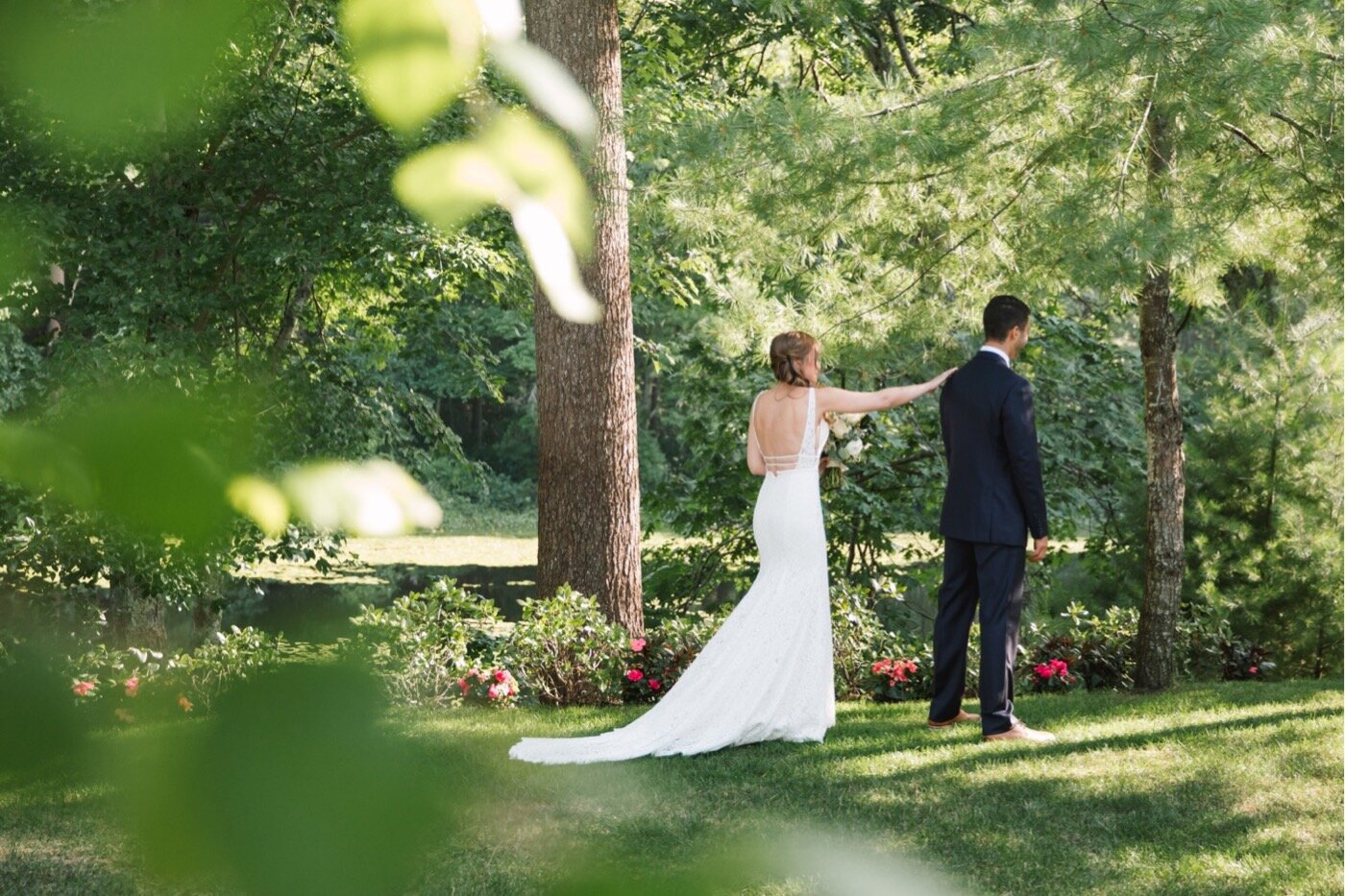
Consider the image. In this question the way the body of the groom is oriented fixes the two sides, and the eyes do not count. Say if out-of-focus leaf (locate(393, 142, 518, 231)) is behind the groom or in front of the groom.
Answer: behind

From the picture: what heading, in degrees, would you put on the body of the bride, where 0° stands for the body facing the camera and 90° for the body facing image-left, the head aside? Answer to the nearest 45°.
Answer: approximately 225°

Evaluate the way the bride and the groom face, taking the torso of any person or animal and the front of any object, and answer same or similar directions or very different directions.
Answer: same or similar directions

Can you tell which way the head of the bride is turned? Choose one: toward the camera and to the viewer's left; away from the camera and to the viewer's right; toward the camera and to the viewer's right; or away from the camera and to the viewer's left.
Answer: away from the camera and to the viewer's right

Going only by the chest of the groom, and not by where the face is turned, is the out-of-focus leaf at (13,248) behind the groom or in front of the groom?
behind

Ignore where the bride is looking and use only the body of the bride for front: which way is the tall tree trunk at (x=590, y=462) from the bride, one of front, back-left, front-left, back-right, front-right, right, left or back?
left

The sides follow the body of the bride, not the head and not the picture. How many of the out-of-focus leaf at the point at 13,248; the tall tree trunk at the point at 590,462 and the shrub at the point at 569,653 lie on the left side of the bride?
2

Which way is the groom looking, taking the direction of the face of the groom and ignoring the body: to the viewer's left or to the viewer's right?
to the viewer's right

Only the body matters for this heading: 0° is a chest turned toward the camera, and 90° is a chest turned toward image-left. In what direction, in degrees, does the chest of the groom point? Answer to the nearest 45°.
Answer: approximately 225°

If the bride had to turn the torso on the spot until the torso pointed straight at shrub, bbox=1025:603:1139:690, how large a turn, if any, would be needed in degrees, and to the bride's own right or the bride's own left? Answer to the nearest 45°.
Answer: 0° — they already face it

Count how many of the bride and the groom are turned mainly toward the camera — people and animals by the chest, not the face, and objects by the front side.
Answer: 0
